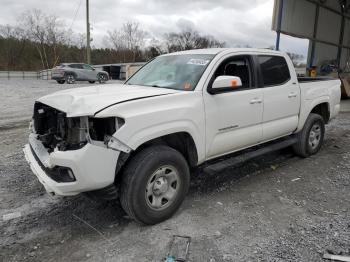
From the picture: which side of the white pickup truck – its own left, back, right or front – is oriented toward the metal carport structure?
back

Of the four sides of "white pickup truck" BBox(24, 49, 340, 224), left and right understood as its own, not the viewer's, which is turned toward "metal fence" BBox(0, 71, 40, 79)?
right

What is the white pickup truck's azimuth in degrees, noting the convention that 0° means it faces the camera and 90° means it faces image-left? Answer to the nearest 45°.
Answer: approximately 45°

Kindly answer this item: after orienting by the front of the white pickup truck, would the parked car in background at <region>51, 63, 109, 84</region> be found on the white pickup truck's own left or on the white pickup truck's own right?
on the white pickup truck's own right

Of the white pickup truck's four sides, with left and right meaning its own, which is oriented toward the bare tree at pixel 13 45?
right
